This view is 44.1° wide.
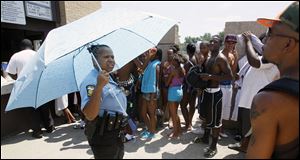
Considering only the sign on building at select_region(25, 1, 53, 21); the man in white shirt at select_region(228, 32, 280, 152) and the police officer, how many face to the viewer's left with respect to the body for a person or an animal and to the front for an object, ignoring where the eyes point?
1

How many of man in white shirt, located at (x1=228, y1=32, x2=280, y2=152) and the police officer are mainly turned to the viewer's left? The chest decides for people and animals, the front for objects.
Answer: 1

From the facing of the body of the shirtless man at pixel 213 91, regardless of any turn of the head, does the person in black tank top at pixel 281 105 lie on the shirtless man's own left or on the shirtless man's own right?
on the shirtless man's own left

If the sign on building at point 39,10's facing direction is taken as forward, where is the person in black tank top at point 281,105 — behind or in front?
in front

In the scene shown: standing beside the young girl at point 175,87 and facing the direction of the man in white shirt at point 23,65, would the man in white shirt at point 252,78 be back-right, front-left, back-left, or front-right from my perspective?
back-left

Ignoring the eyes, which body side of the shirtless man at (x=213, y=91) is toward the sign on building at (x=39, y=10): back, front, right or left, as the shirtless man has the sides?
right

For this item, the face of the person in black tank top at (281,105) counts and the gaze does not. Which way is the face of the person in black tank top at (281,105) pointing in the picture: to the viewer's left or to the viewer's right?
to the viewer's left

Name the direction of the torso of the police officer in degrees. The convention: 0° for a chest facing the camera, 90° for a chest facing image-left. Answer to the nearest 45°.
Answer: approximately 315°

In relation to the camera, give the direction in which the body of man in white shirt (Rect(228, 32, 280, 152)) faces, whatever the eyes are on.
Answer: to the viewer's left

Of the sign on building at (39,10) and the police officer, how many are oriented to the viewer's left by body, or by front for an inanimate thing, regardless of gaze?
0

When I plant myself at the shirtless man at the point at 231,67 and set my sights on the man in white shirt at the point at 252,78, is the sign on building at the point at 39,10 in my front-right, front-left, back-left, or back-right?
back-right
